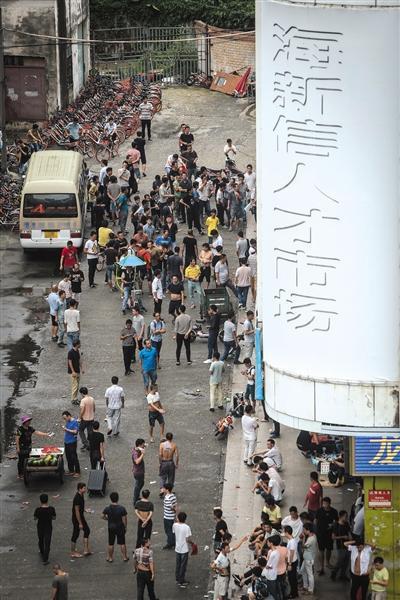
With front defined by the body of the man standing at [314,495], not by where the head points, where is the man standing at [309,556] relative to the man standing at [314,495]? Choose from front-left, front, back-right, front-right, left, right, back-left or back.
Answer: front-left

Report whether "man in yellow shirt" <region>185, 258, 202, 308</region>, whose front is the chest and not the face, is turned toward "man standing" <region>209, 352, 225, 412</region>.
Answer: yes

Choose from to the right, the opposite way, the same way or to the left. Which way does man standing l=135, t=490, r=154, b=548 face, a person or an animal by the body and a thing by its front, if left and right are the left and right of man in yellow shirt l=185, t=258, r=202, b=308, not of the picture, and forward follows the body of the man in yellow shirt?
the opposite way

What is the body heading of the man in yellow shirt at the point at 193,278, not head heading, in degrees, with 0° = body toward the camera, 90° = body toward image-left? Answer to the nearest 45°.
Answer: approximately 0°

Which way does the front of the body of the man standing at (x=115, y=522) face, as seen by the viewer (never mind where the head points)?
away from the camera

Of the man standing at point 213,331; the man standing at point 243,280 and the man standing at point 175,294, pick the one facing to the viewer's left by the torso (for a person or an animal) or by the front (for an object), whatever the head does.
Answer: the man standing at point 213,331
